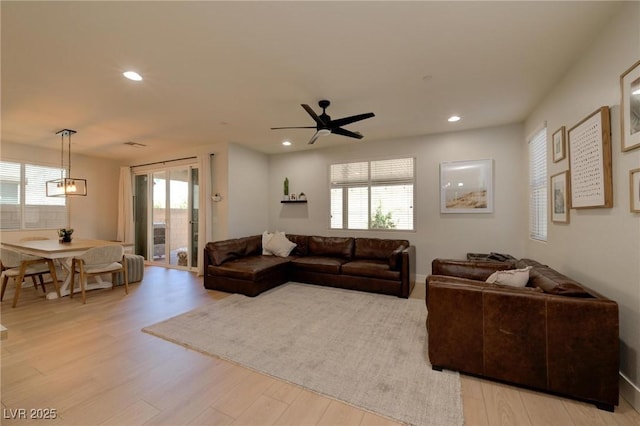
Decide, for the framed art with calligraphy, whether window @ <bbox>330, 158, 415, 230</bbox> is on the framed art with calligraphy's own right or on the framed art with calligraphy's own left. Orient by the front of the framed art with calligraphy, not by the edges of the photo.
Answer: on the framed art with calligraphy's own right

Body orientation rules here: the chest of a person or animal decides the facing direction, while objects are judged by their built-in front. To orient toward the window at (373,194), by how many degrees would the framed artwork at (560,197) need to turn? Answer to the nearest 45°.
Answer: approximately 45° to its right

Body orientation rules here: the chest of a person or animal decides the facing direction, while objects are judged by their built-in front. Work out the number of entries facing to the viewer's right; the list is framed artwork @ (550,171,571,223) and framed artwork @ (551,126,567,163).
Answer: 0

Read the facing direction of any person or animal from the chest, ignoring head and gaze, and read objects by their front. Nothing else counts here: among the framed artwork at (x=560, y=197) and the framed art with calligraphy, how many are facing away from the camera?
0

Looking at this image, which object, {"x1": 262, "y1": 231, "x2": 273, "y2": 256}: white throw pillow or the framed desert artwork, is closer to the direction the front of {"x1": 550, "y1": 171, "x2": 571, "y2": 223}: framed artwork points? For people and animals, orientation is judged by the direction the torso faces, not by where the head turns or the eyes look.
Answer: the white throw pillow

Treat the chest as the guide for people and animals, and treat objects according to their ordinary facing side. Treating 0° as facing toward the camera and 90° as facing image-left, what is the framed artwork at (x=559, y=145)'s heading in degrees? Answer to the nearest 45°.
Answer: approximately 45°

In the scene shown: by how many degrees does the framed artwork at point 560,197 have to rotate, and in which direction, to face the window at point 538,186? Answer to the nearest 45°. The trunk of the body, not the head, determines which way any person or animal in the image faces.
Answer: approximately 135° to its right

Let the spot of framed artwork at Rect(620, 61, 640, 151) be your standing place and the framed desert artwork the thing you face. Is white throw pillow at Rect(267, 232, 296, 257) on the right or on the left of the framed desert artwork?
left

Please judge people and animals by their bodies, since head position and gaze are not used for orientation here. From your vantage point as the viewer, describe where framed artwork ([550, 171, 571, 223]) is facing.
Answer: facing the viewer and to the left of the viewer

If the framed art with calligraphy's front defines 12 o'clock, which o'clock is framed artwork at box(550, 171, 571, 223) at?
The framed artwork is roughly at 4 o'clock from the framed art with calligraphy.

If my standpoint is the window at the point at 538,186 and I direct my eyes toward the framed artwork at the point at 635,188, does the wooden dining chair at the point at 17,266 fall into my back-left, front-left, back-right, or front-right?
front-right

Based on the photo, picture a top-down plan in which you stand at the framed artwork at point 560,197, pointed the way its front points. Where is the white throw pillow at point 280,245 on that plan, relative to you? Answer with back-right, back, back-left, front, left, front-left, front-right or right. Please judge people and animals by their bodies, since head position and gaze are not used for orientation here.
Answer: front-right

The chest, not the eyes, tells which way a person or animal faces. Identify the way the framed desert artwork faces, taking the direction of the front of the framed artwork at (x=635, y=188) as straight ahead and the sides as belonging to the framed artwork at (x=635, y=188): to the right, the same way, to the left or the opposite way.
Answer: to the left

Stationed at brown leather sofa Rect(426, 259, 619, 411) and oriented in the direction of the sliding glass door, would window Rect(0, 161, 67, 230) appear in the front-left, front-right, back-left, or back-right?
front-left

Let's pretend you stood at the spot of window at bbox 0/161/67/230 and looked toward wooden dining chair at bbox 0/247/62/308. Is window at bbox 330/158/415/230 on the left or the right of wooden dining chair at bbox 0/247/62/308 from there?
left
